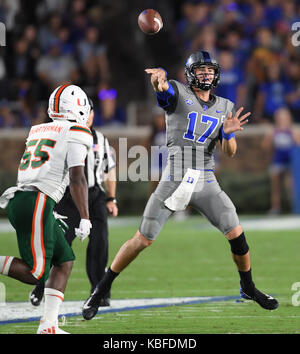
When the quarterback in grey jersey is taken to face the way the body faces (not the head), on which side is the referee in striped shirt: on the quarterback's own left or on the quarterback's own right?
on the quarterback's own right

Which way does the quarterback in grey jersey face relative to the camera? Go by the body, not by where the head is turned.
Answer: toward the camera
